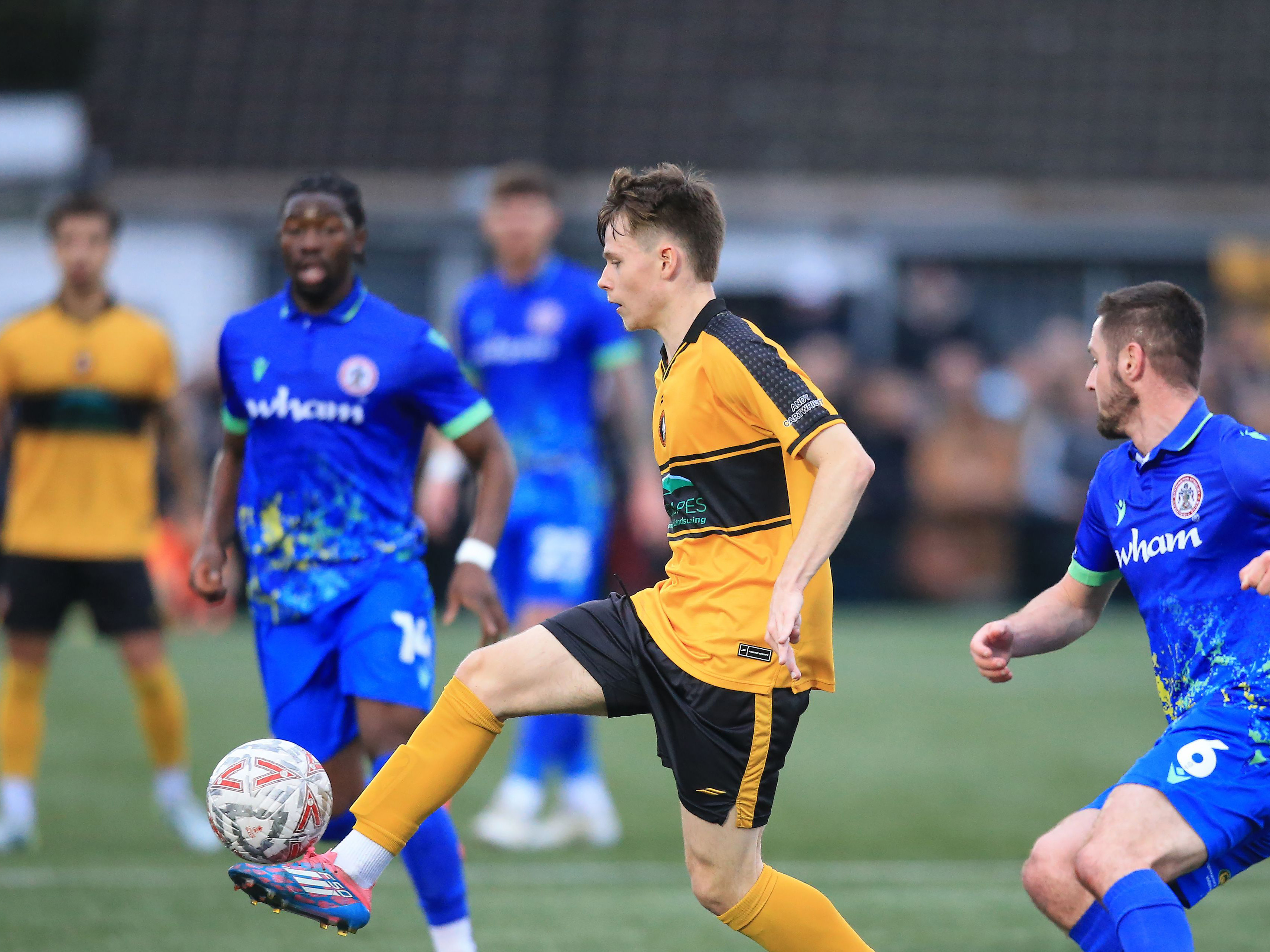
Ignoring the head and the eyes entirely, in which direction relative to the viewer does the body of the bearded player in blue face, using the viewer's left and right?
facing the viewer and to the left of the viewer

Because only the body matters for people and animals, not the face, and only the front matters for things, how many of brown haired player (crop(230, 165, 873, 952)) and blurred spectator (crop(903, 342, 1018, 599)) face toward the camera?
1

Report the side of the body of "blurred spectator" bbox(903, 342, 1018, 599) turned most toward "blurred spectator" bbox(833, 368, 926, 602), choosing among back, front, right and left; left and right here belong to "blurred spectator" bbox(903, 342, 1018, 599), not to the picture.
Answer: right

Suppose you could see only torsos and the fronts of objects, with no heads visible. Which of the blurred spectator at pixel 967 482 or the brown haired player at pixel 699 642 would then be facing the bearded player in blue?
the blurred spectator

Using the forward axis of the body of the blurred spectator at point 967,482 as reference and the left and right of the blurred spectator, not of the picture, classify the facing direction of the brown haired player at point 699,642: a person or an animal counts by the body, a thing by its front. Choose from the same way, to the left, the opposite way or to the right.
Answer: to the right

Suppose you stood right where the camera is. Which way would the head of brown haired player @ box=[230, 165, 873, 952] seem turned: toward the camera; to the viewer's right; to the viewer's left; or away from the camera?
to the viewer's left

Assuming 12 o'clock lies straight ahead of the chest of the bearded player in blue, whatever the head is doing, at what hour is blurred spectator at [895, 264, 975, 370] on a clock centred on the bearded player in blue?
The blurred spectator is roughly at 4 o'clock from the bearded player in blue.

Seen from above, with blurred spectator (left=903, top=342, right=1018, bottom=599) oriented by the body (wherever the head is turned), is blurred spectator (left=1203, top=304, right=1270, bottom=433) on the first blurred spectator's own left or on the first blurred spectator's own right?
on the first blurred spectator's own left

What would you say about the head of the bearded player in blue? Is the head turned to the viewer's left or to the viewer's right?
to the viewer's left

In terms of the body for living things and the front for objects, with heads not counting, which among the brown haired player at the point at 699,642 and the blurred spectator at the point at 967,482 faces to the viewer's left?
the brown haired player

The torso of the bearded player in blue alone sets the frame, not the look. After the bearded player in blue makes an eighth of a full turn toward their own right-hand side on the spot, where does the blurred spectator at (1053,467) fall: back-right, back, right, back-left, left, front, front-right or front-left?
right

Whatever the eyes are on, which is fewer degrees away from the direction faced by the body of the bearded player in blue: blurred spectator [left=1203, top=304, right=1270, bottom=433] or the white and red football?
the white and red football

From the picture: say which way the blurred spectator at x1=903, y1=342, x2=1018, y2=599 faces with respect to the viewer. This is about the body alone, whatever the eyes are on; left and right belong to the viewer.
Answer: facing the viewer

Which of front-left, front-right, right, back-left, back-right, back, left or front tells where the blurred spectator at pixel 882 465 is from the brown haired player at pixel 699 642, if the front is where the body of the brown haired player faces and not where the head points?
right

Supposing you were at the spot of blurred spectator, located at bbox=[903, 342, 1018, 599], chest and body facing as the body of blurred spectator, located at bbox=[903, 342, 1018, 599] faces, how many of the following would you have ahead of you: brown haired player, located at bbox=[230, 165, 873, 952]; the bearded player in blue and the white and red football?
3

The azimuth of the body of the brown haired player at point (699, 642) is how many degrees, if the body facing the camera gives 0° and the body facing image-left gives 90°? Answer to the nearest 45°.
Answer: approximately 90°

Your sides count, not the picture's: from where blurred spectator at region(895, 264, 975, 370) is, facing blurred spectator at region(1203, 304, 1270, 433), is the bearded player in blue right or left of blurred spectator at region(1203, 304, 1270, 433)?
right

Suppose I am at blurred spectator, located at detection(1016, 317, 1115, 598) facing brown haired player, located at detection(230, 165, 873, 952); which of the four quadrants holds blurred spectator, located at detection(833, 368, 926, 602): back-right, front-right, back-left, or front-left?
front-right

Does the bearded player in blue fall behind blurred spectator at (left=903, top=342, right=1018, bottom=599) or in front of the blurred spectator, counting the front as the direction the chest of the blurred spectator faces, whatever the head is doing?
in front
